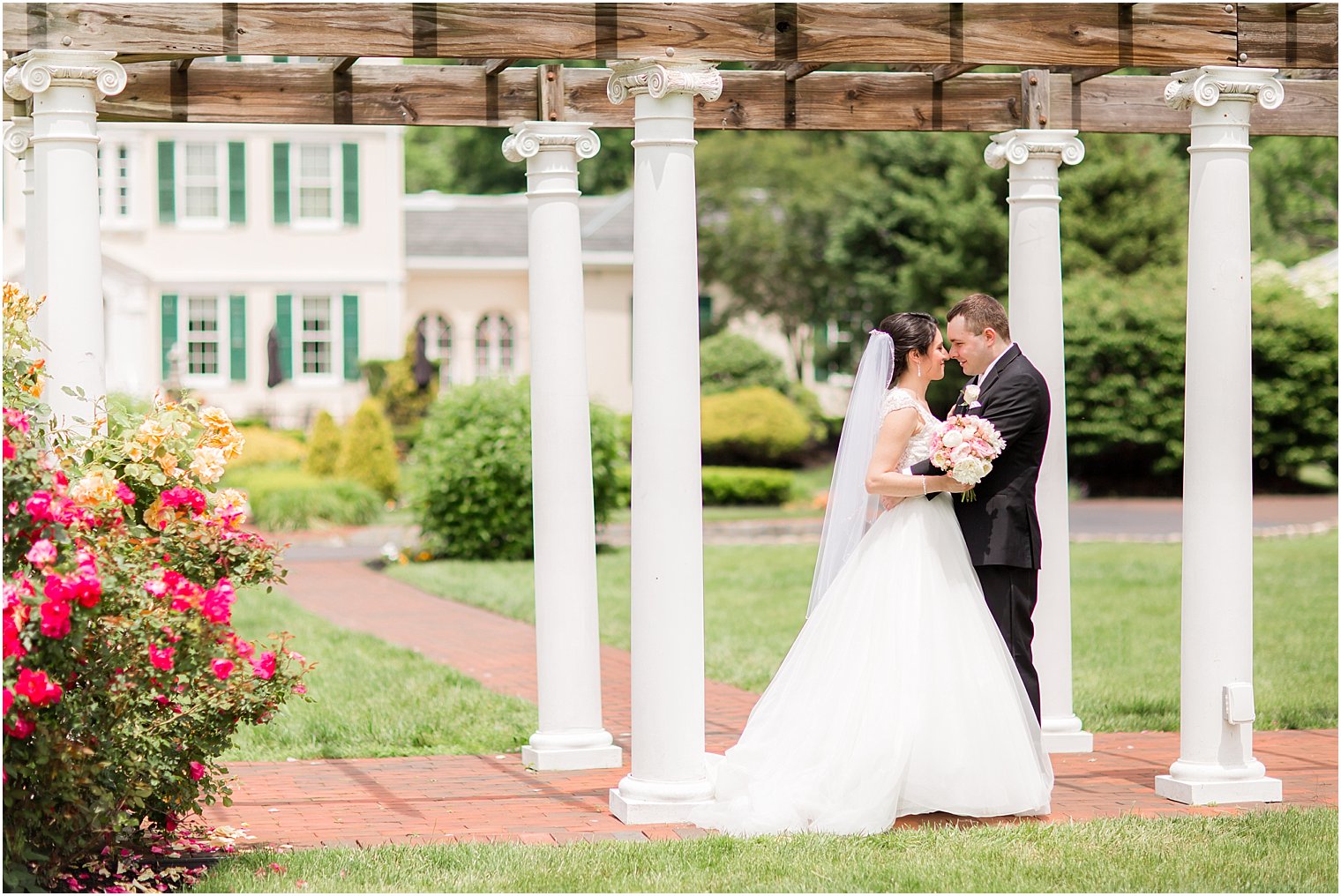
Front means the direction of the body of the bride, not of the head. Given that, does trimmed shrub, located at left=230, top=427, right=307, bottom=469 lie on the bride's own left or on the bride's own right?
on the bride's own left

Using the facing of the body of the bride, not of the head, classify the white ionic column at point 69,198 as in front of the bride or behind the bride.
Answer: behind

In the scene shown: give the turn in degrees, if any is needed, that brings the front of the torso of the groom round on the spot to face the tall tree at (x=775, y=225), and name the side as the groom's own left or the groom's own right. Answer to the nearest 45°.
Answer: approximately 90° to the groom's own right

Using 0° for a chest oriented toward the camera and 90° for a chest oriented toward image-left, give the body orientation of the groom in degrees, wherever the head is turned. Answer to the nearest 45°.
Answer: approximately 90°

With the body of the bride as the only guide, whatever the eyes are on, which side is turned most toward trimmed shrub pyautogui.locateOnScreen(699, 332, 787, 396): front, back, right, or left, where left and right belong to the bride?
left

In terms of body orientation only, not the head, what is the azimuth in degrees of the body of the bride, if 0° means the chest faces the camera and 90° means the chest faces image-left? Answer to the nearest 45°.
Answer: approximately 270°

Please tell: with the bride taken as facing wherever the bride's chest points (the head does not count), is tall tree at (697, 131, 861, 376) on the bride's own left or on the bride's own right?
on the bride's own left

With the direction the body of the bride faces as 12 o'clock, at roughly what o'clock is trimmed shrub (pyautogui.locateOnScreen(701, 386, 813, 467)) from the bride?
The trimmed shrub is roughly at 9 o'clock from the bride.

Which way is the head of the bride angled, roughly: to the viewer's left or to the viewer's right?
to the viewer's right

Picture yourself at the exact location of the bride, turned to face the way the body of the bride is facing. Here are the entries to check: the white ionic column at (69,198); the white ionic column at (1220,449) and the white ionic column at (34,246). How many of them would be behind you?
2

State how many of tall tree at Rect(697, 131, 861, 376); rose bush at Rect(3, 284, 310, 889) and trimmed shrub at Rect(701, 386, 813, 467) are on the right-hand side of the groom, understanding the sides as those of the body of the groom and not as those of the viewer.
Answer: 2

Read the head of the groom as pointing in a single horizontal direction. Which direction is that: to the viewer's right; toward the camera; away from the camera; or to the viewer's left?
to the viewer's left

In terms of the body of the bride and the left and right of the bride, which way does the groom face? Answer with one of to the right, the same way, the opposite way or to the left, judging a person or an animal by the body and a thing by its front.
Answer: the opposite way

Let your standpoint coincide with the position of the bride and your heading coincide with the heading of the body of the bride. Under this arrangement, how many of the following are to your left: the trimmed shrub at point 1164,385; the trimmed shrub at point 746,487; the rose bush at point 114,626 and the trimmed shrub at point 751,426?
3

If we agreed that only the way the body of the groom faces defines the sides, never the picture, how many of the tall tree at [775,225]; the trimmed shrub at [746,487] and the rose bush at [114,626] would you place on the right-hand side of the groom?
2

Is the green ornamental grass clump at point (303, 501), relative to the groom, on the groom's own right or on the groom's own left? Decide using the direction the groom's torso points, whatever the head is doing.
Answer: on the groom's own right
